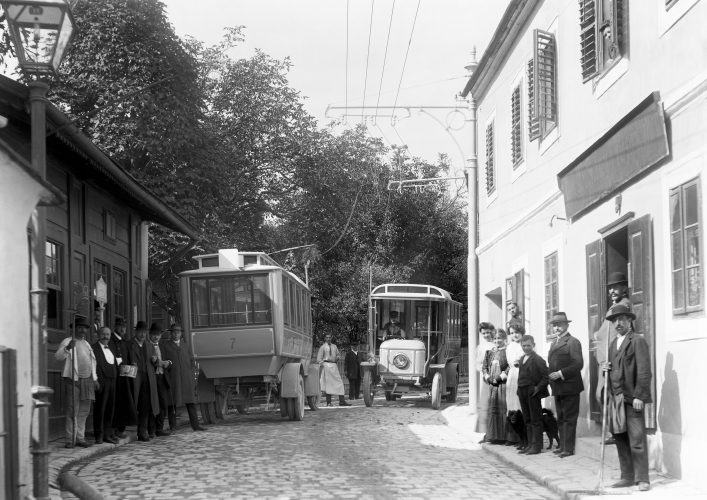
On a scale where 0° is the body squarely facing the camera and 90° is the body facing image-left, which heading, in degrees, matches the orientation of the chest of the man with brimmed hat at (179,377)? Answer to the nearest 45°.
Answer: approximately 0°

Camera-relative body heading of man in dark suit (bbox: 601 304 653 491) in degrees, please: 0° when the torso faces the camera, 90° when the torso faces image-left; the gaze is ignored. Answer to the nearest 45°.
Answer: approximately 45°

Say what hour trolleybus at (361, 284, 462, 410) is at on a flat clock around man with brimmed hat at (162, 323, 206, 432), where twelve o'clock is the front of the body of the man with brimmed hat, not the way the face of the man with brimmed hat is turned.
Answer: The trolleybus is roughly at 7 o'clock from the man with brimmed hat.

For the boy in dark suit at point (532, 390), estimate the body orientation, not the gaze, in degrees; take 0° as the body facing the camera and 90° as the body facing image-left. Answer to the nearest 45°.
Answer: approximately 45°

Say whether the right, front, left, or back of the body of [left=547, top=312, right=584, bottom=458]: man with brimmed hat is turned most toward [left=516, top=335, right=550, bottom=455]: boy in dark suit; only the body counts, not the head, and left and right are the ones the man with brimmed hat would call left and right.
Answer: right
